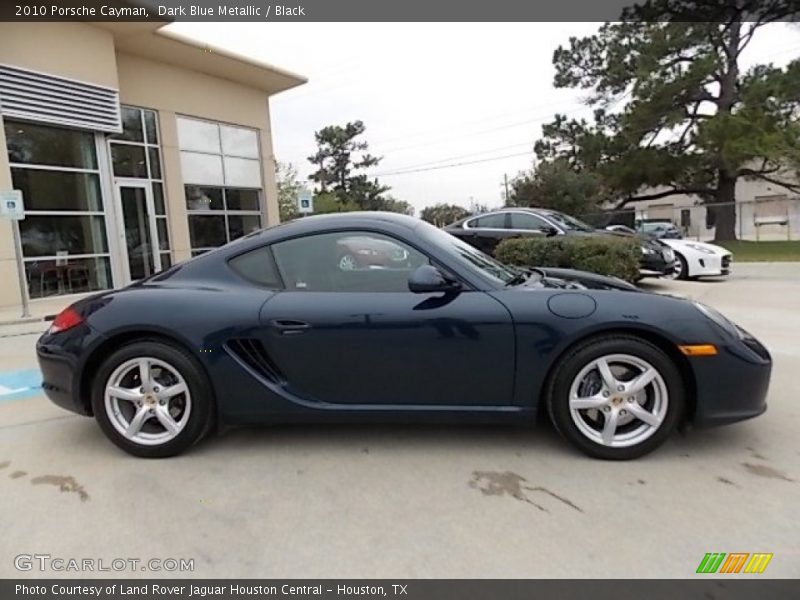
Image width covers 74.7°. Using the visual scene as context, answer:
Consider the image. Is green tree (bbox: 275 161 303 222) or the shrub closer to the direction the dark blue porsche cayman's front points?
the shrub

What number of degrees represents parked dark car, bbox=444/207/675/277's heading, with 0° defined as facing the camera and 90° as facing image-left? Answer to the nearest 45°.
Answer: approximately 270°

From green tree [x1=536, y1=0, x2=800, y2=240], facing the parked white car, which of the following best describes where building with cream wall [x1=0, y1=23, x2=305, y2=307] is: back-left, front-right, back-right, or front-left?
front-right

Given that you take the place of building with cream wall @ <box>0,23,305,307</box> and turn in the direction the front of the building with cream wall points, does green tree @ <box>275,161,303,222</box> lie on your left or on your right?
on your left

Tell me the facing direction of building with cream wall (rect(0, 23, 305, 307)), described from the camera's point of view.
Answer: facing the viewer and to the right of the viewer

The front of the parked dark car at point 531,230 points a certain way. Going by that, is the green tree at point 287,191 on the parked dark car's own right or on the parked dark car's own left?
on the parked dark car's own left

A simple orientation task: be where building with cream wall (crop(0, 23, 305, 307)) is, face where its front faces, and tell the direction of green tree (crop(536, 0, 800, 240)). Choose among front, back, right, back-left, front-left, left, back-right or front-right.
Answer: front-left

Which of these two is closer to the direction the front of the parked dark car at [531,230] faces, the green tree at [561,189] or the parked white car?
the parked white car

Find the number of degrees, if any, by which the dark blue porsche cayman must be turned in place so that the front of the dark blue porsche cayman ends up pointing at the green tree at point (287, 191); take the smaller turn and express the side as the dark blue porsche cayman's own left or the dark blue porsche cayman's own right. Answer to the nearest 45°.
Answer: approximately 90° to the dark blue porsche cayman's own left

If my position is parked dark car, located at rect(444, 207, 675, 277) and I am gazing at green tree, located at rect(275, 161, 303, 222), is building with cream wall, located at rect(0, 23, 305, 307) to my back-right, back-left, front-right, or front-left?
front-left

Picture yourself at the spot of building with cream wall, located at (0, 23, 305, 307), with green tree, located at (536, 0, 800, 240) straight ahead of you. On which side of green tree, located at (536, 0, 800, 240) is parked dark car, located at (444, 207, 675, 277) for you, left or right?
right

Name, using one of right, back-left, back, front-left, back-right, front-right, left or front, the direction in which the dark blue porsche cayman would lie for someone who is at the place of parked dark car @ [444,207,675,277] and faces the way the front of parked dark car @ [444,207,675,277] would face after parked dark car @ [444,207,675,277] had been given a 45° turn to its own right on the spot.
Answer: front-right

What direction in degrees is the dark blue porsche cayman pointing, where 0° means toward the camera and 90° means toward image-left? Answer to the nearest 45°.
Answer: approximately 270°
